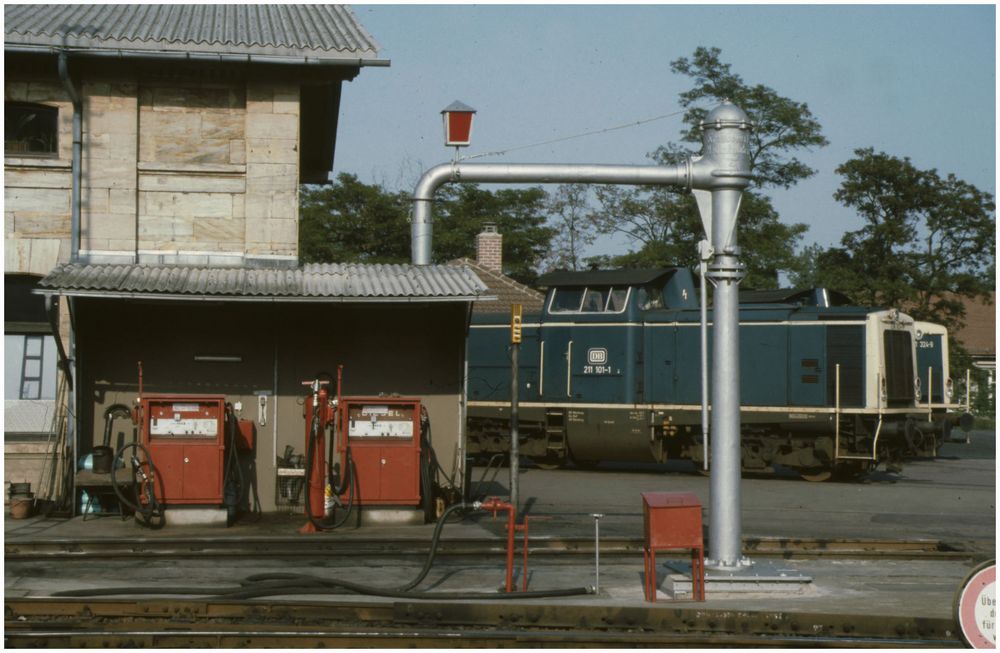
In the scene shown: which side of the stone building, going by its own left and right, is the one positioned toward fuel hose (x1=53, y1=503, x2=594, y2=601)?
front

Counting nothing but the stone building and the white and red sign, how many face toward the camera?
2

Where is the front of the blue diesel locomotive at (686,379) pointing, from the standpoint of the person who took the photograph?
facing the viewer and to the right of the viewer

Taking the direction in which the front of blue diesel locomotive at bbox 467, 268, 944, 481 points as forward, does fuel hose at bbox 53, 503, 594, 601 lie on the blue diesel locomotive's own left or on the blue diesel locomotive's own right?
on the blue diesel locomotive's own right

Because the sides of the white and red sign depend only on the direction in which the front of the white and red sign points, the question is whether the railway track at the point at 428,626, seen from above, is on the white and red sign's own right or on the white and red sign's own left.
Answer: on the white and red sign's own right

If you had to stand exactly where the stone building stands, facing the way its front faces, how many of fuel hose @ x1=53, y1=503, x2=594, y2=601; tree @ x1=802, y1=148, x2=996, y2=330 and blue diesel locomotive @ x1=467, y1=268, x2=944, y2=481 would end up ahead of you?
1

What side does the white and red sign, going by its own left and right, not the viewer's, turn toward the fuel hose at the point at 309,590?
right

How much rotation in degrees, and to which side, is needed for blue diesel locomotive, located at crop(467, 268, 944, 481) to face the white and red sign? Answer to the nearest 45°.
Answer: approximately 45° to its right

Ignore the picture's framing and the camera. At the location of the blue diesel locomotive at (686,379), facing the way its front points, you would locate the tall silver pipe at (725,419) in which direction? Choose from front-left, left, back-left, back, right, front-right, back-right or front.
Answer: front-right

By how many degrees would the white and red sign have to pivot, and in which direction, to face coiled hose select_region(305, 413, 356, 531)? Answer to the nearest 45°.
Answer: approximately 135° to its right

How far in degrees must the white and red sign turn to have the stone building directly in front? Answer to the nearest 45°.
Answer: approximately 135° to its right

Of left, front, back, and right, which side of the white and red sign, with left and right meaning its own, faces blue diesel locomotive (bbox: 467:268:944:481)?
back

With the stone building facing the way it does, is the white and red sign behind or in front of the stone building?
in front

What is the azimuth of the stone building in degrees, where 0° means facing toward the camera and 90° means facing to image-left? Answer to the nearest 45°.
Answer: approximately 0°
